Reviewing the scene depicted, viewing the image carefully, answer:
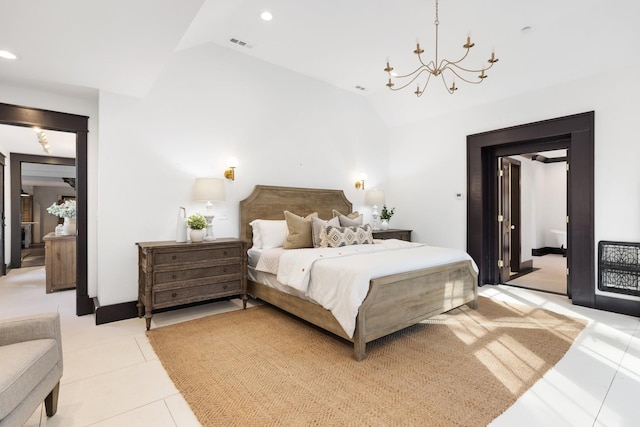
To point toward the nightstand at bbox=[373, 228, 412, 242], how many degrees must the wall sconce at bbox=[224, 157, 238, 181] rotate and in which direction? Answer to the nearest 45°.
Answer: approximately 45° to its left

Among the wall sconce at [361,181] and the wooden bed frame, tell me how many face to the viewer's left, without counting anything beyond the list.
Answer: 0

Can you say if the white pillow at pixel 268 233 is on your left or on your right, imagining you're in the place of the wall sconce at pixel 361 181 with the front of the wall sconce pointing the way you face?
on your right

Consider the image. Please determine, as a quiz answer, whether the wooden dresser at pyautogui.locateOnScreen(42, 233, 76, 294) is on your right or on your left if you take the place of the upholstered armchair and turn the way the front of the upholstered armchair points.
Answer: on your left

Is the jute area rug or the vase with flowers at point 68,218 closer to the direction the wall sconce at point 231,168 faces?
the jute area rug

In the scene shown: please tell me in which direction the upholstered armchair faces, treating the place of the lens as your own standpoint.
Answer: facing the viewer and to the right of the viewer

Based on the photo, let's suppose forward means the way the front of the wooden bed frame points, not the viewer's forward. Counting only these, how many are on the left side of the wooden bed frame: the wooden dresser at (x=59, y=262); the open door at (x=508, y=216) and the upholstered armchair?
1

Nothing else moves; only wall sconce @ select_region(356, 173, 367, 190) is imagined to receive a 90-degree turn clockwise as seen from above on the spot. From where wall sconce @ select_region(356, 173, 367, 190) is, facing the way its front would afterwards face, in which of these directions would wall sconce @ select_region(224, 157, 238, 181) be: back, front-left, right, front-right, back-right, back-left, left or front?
front

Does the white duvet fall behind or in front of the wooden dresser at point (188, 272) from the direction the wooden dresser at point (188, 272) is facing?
in front

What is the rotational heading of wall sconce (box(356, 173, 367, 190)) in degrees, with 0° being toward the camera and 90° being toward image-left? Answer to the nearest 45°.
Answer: approximately 315°

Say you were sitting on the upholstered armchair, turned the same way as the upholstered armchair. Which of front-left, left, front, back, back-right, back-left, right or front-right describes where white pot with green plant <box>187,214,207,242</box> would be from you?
left
